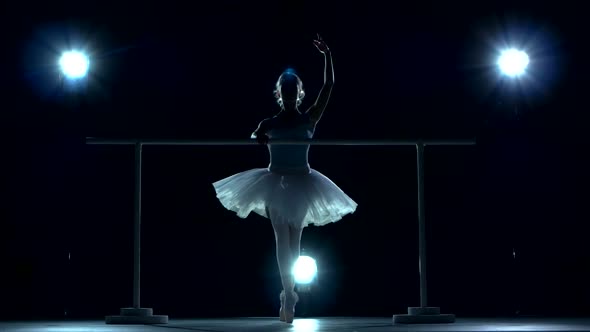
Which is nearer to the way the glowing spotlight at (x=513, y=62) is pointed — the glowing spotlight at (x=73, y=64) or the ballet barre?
the ballet barre

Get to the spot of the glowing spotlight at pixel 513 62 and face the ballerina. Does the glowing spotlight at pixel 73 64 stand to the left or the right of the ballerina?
right

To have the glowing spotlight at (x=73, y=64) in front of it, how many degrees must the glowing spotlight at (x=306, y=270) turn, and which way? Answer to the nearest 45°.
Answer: approximately 90° to its right

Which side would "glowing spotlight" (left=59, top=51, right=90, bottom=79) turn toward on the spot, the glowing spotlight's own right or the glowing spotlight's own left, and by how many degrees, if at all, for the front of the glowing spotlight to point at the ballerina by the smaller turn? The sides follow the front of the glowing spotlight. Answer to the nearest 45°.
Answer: approximately 45° to the glowing spotlight's own left

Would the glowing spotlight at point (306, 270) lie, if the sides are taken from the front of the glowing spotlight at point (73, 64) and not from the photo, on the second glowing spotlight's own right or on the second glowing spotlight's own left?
on the second glowing spotlight's own left

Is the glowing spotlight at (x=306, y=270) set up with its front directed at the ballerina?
yes

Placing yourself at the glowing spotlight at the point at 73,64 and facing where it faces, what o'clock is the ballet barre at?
The ballet barre is roughly at 11 o'clock from the glowing spotlight.

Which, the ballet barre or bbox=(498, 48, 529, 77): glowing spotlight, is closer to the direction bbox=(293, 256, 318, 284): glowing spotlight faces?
the ballet barre

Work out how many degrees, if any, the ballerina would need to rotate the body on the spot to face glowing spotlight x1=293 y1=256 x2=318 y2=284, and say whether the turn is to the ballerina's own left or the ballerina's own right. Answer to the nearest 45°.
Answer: approximately 180°

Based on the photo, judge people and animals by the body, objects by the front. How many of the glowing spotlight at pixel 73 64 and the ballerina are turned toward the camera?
2
